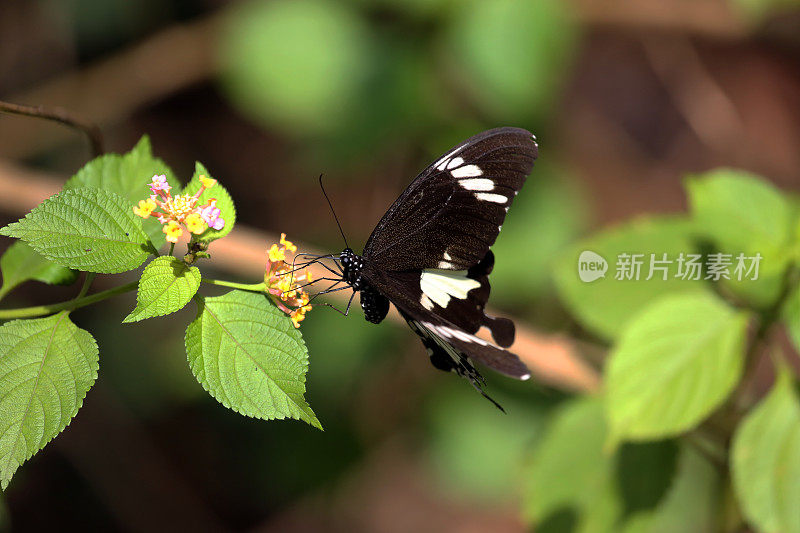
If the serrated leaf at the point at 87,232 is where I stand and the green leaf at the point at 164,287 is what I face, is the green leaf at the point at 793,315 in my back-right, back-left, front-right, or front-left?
front-left

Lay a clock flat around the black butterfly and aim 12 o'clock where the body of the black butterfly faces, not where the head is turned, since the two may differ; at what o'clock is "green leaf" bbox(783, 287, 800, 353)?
The green leaf is roughly at 5 o'clock from the black butterfly.

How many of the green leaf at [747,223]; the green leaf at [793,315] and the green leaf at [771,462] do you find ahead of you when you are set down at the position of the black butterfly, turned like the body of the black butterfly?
0

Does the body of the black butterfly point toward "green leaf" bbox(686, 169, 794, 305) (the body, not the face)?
no

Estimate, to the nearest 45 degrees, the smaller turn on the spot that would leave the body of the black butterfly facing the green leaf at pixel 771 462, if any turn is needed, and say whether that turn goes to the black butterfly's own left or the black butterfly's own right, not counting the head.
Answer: approximately 180°

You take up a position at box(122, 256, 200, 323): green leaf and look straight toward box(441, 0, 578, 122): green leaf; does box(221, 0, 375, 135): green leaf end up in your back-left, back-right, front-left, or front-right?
front-left

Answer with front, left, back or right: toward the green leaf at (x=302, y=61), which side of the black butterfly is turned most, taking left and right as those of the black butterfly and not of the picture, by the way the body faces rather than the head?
right

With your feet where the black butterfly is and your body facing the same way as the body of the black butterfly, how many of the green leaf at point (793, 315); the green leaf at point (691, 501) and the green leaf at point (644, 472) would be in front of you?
0

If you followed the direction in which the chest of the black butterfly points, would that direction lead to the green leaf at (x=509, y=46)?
no

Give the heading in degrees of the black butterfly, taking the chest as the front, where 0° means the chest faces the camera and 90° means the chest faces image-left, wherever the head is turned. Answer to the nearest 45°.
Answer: approximately 90°
